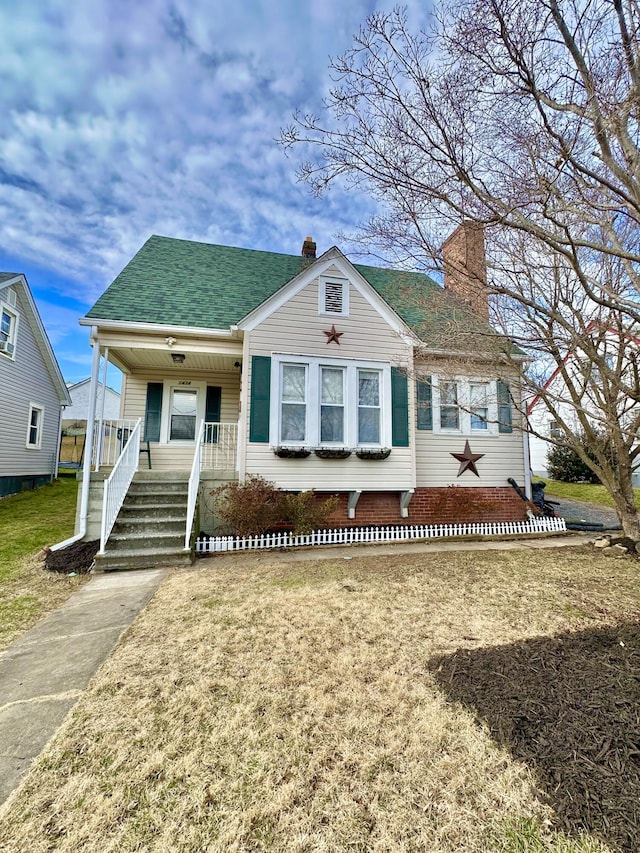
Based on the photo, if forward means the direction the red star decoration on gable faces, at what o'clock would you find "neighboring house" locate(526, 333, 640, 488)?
The neighboring house is roughly at 9 o'clock from the red star decoration on gable.

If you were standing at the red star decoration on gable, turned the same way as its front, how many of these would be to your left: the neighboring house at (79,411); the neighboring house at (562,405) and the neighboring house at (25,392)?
1

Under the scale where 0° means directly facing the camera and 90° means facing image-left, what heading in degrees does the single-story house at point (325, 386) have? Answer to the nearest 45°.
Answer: approximately 0°

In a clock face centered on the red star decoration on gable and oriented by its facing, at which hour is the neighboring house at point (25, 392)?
The neighboring house is roughly at 4 o'clock from the red star decoration on gable.
